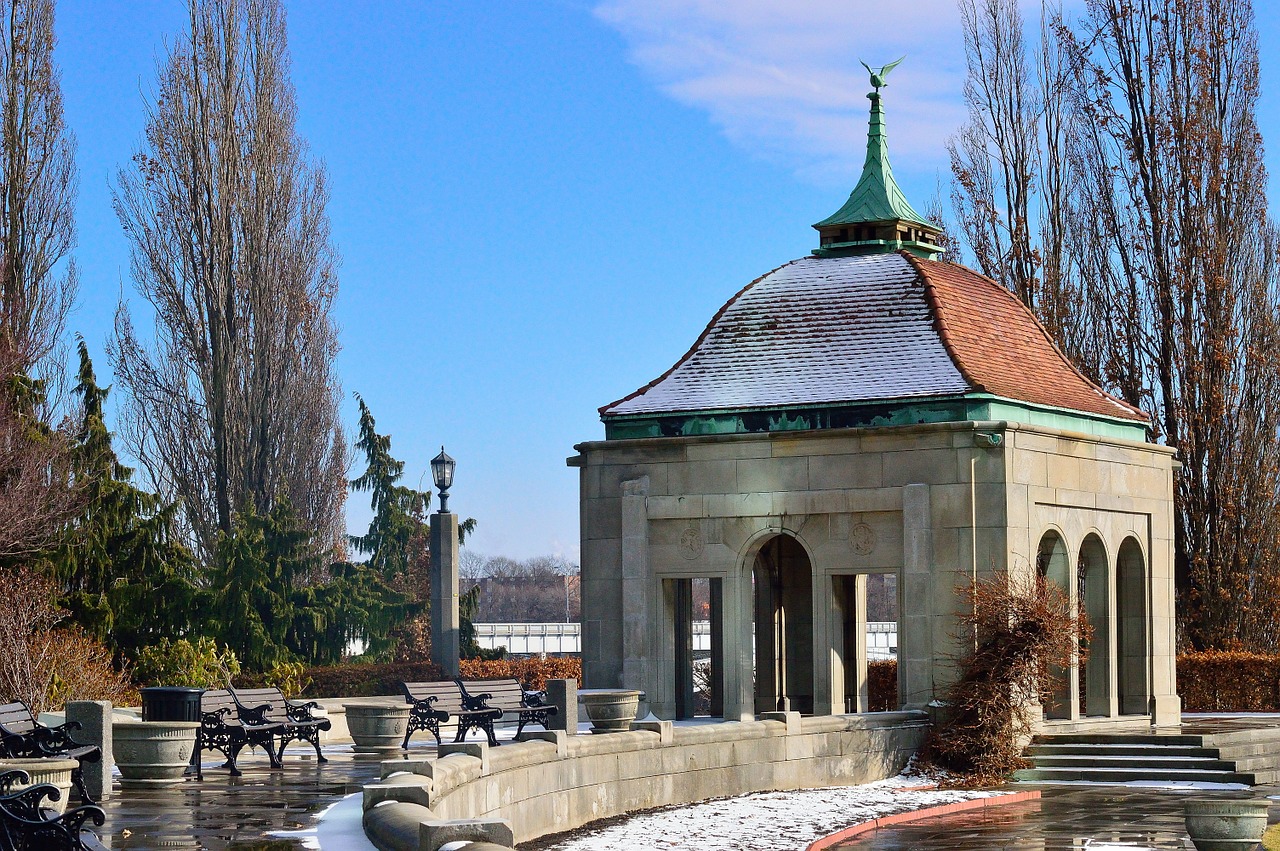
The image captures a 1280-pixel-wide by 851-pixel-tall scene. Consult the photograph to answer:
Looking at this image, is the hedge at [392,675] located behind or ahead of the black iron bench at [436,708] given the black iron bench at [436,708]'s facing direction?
behind

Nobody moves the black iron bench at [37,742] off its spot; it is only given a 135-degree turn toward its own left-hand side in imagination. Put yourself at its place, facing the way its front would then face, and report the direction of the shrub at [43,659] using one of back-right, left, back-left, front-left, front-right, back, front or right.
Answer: front

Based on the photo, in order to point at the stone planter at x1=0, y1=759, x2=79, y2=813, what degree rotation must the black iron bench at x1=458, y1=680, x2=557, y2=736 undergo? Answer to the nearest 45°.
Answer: approximately 45° to its right

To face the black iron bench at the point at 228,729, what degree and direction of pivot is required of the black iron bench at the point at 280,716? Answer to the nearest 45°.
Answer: approximately 90° to its right

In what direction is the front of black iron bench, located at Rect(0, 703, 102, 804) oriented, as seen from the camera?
facing the viewer and to the right of the viewer

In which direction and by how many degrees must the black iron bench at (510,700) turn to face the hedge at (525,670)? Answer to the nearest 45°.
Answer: approximately 135° to its left

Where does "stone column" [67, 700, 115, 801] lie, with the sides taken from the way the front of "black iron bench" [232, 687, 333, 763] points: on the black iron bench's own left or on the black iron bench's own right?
on the black iron bench's own right

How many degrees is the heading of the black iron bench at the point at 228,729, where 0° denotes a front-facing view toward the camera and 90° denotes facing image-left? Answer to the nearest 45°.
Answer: approximately 315°

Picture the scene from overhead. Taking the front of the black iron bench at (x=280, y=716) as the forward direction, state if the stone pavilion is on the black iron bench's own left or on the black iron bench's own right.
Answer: on the black iron bench's own left

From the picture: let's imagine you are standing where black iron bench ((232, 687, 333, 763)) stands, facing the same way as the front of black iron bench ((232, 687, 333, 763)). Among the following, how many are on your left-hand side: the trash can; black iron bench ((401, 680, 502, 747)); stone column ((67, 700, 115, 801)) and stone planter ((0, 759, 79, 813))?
1

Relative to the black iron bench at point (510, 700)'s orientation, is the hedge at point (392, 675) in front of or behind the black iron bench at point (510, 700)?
behind
